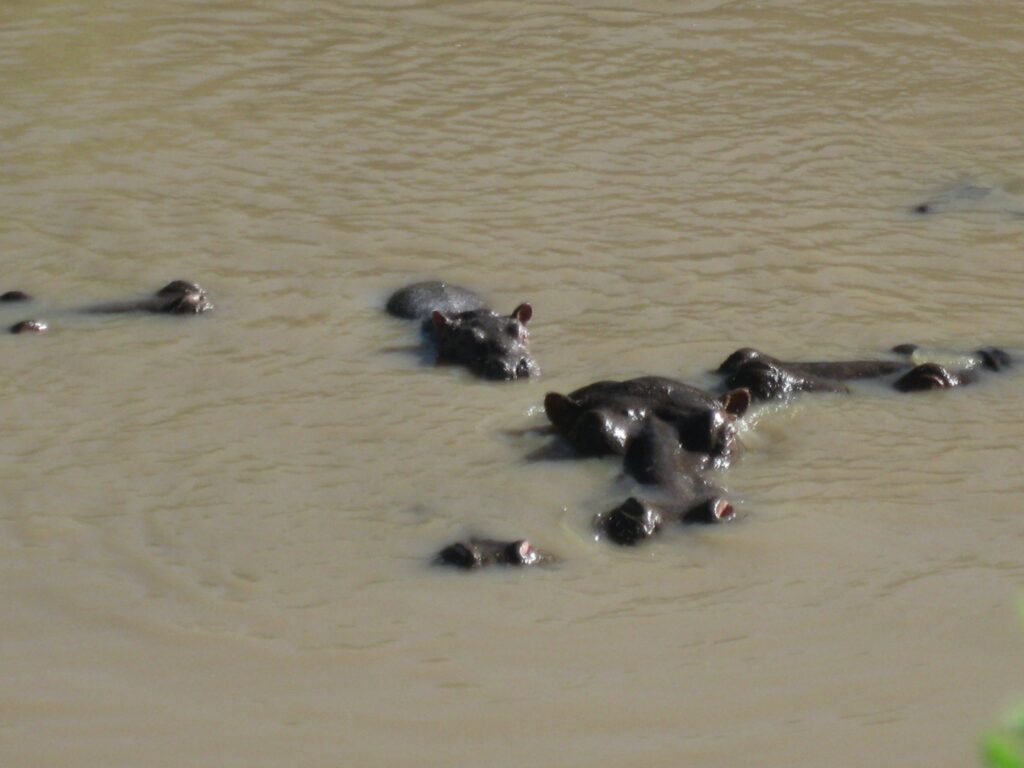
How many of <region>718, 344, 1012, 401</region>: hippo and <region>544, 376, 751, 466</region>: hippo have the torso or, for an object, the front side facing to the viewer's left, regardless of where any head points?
1

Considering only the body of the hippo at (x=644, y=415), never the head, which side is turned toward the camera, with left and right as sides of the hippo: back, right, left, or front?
front

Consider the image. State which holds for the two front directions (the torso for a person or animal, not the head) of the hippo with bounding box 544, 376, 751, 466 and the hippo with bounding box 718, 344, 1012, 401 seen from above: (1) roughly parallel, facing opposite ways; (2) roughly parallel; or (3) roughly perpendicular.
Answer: roughly perpendicular

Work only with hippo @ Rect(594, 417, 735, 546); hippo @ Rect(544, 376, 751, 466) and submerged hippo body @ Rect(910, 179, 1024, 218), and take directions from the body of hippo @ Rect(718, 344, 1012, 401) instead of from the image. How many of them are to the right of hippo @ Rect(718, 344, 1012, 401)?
1

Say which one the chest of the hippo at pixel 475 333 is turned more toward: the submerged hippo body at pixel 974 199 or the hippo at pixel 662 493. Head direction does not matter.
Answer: the hippo

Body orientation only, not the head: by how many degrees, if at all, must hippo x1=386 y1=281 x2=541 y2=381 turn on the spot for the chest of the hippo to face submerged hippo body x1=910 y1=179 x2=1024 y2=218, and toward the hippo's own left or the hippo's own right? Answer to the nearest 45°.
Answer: approximately 90° to the hippo's own left

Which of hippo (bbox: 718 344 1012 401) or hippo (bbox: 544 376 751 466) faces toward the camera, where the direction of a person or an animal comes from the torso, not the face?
hippo (bbox: 544 376 751 466)

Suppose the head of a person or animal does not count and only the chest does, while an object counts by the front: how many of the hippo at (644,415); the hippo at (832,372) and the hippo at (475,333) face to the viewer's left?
1

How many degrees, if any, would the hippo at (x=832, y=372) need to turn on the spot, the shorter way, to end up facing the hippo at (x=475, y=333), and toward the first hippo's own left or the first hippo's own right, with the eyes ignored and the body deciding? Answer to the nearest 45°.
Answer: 0° — it already faces it

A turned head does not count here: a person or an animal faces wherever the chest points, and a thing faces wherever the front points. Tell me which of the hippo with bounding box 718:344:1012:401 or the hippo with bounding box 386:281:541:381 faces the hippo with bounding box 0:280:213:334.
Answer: the hippo with bounding box 718:344:1012:401

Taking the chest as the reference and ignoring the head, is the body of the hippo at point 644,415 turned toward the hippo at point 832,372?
no

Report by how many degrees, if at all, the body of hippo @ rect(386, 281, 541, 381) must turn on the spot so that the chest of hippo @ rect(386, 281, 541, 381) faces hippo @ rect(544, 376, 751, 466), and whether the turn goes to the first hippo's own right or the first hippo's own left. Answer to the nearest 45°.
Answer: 0° — it already faces it

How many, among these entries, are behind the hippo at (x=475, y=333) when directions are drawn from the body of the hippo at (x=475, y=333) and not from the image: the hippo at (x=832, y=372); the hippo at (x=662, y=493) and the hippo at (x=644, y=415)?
0

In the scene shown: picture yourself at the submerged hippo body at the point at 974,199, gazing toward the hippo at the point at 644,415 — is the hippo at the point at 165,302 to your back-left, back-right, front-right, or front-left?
front-right

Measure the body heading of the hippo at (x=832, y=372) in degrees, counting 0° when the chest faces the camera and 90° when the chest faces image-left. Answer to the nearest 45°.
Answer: approximately 90°
